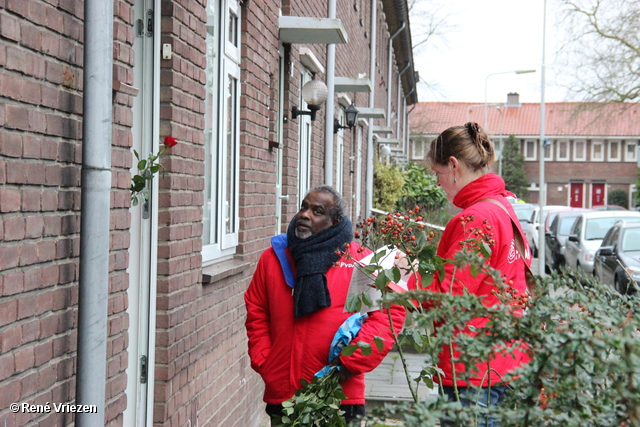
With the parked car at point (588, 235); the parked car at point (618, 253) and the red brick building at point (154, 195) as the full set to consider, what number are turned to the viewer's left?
0

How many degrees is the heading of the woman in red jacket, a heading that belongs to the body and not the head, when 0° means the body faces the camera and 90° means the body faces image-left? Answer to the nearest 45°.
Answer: approximately 135°

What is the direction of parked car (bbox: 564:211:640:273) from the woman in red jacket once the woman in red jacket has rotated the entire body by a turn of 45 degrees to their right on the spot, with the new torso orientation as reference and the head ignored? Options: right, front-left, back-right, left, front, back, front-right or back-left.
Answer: front

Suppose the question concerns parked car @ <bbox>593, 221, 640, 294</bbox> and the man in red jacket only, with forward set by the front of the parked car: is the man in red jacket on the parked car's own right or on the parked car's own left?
on the parked car's own right

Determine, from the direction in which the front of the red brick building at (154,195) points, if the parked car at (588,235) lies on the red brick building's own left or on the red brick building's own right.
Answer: on the red brick building's own left

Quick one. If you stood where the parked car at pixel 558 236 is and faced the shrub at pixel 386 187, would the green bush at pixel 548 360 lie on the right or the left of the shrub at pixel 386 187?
left

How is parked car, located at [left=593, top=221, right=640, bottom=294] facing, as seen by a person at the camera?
facing the viewer and to the right of the viewer

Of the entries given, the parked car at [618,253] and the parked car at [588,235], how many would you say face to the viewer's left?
0

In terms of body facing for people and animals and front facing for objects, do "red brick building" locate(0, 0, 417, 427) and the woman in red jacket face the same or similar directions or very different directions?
very different directions

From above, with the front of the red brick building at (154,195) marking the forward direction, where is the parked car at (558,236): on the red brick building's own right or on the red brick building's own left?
on the red brick building's own left

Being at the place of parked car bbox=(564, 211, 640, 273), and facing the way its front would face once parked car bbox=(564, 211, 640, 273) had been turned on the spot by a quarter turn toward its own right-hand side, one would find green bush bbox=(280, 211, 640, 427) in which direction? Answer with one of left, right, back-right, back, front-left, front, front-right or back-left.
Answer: front-left
